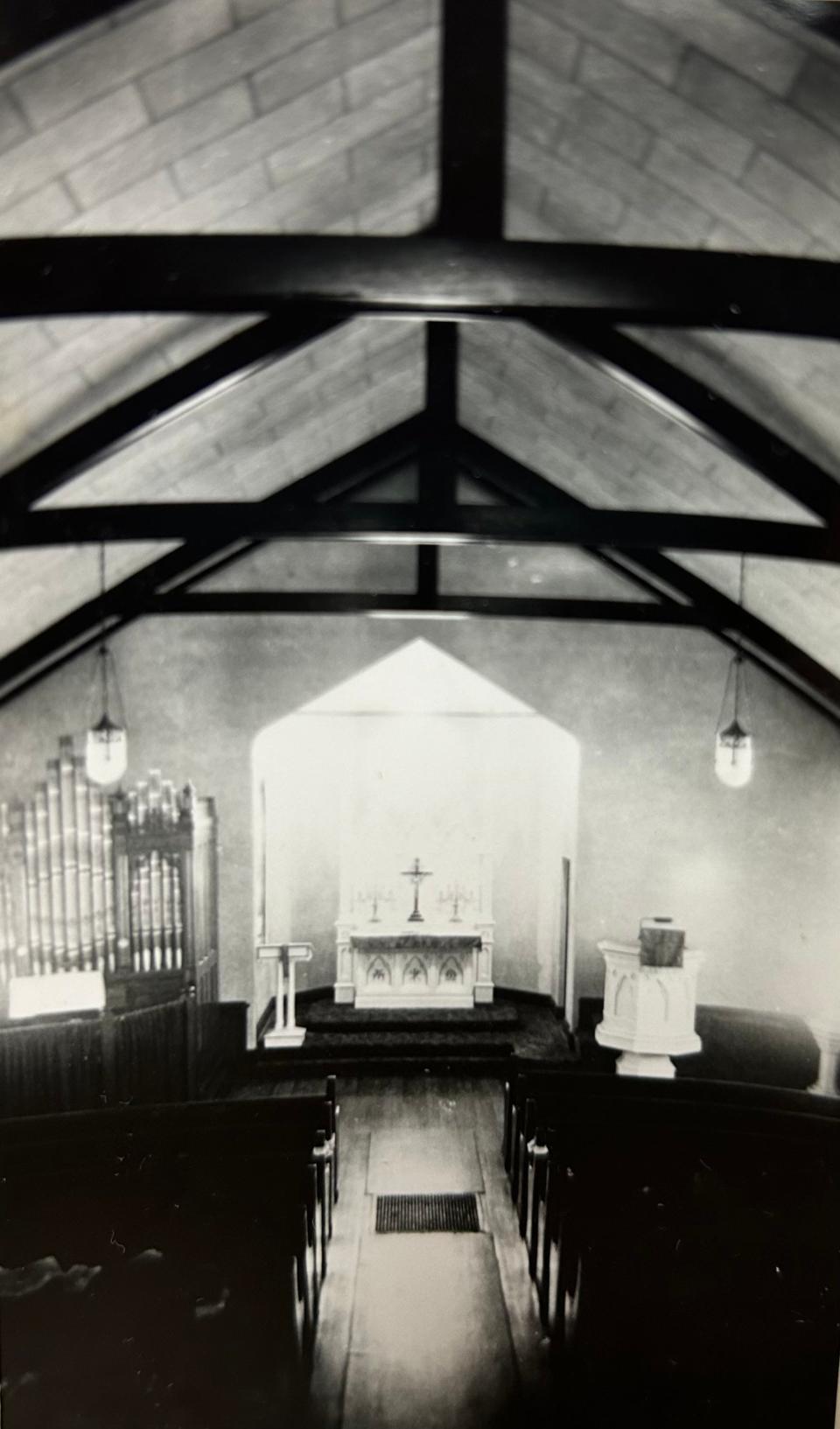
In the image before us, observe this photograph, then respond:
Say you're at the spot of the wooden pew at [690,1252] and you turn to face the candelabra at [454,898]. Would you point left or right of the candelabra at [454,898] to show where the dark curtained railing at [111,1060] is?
left

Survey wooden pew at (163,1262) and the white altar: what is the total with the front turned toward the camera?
1

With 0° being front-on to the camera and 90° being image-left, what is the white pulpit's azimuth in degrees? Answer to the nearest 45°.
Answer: approximately 0°

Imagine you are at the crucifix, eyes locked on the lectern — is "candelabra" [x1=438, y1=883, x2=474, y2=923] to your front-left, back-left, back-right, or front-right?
back-left

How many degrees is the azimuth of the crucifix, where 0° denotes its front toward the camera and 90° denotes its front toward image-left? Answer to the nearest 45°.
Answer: approximately 0°

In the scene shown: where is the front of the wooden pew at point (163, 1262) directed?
away from the camera

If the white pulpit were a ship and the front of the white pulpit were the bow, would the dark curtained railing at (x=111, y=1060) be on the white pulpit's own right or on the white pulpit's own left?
on the white pulpit's own right
